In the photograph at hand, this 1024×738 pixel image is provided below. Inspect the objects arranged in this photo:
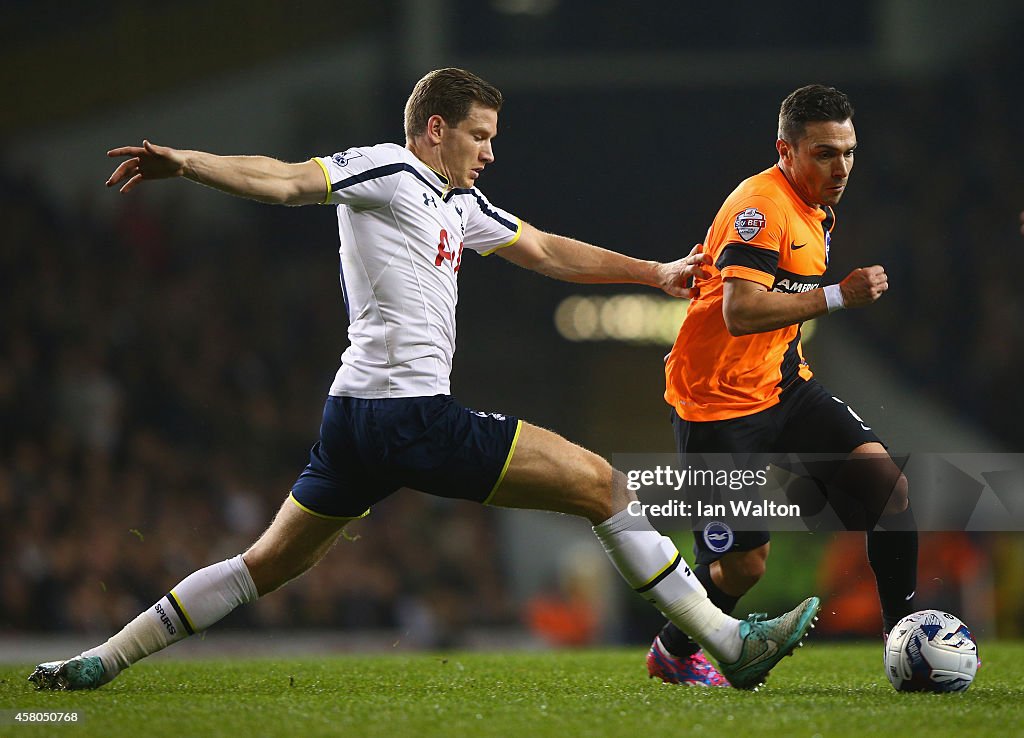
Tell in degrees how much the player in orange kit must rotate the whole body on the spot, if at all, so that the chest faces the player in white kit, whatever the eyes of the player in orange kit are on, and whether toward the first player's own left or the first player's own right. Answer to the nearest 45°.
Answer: approximately 90° to the first player's own right

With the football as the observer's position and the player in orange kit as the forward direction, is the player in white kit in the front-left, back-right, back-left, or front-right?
front-left

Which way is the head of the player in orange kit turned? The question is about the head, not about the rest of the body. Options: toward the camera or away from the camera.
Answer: toward the camera

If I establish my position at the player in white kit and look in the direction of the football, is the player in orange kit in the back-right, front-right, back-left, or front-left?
front-left

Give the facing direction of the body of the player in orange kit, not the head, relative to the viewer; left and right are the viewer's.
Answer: facing the viewer and to the right of the viewer
